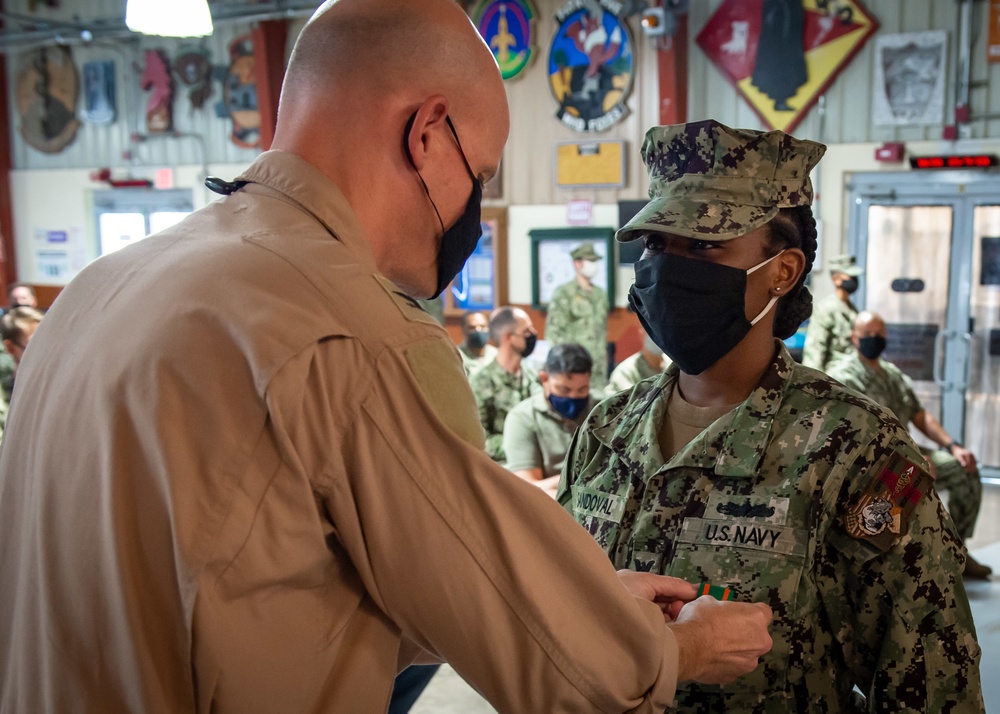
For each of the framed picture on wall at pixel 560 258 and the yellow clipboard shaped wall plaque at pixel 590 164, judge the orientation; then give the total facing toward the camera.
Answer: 2

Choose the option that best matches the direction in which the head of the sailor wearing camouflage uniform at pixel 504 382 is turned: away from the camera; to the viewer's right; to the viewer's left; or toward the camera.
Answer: to the viewer's right

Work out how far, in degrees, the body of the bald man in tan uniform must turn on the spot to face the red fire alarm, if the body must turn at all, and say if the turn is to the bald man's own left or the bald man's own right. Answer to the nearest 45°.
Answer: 0° — they already face it

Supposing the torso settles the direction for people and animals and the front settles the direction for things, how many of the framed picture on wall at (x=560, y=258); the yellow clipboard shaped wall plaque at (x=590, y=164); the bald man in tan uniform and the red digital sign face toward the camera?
3

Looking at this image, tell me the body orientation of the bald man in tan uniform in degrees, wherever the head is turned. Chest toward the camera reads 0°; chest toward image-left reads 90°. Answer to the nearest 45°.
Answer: approximately 225°

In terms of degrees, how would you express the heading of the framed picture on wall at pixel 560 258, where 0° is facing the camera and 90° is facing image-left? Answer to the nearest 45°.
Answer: approximately 0°

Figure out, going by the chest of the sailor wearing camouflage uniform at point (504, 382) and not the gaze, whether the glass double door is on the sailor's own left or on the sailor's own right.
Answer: on the sailor's own left

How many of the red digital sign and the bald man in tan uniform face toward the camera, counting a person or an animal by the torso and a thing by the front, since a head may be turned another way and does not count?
1

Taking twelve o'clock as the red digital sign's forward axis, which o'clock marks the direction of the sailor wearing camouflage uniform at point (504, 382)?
The sailor wearing camouflage uniform is roughly at 1 o'clock from the red digital sign.
